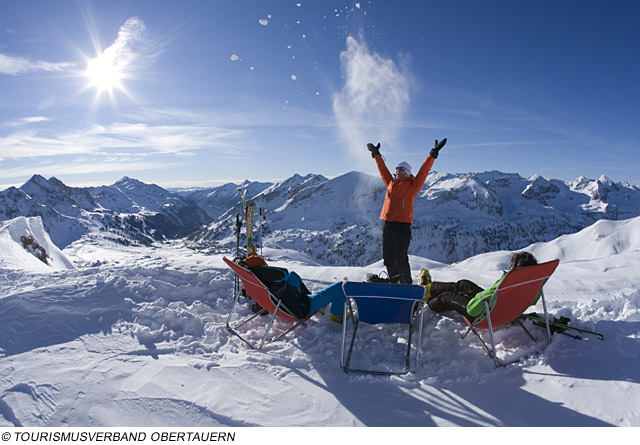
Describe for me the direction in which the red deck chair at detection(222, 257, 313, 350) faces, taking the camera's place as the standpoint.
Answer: facing away from the viewer and to the right of the viewer

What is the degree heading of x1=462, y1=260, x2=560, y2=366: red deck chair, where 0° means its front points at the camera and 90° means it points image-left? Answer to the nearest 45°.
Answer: approximately 135°
